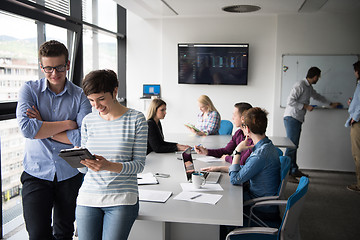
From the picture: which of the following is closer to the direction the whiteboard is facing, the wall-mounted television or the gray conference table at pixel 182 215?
the gray conference table

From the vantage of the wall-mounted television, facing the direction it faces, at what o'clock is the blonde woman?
The blonde woman is roughly at 12 o'clock from the wall-mounted television.

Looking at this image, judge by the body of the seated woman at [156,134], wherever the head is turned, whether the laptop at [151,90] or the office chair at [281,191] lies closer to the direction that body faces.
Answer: the office chair

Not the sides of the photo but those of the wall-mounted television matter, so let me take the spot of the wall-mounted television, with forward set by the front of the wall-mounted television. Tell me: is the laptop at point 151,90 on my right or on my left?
on my right

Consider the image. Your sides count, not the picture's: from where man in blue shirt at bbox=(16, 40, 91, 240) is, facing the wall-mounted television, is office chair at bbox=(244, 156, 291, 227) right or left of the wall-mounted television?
right

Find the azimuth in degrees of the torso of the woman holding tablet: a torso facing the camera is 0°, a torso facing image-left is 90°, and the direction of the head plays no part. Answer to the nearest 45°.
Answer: approximately 45°

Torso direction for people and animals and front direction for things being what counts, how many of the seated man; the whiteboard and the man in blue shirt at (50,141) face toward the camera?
2

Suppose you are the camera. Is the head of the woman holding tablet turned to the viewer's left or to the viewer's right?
to the viewer's left

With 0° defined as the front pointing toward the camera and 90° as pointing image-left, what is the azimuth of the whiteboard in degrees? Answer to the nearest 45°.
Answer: approximately 0°

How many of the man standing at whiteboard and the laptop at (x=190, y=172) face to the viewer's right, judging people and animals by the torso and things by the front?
2

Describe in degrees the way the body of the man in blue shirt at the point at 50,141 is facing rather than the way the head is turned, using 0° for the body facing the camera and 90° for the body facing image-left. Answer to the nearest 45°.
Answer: approximately 0°

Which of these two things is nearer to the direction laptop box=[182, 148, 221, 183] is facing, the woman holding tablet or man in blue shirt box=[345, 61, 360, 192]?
the man in blue shirt

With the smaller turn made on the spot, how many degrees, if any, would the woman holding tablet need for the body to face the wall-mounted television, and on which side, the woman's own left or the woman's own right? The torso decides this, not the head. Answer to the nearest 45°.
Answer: approximately 180°

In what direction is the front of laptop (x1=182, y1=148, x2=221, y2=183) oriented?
to the viewer's right

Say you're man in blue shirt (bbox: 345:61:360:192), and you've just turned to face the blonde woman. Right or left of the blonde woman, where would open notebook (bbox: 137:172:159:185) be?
left

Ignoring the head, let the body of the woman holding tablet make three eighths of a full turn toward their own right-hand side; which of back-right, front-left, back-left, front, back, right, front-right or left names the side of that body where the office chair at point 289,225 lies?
right
